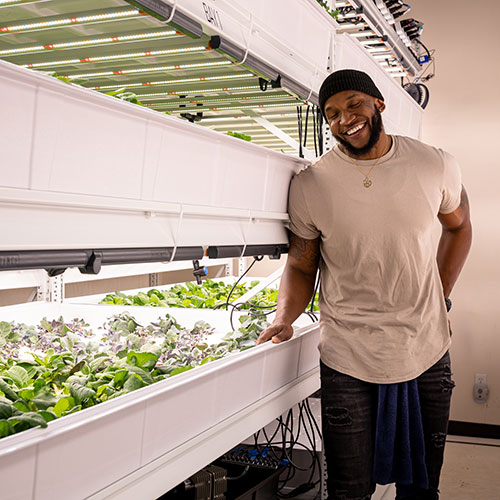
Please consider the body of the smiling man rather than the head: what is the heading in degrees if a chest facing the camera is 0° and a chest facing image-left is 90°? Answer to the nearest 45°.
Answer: approximately 0°

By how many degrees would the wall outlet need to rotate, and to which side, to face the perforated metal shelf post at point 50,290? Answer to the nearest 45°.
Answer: approximately 45° to its right

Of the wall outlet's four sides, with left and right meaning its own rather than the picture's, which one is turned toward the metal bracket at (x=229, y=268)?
right

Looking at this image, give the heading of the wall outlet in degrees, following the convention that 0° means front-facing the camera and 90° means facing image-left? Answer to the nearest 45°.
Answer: approximately 0°

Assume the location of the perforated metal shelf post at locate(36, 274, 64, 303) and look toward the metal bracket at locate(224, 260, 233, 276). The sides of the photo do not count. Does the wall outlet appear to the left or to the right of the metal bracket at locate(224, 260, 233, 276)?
right

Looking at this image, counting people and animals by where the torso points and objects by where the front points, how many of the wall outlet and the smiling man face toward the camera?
2
